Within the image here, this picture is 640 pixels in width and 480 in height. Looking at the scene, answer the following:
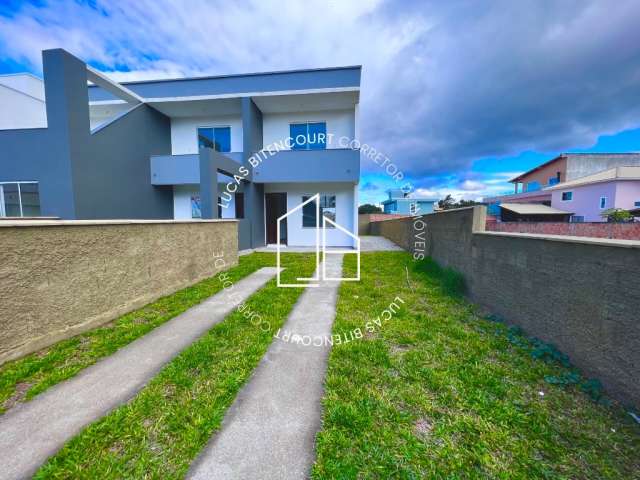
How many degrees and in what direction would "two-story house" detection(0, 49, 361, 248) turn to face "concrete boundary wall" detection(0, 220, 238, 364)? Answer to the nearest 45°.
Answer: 0° — it already faces it

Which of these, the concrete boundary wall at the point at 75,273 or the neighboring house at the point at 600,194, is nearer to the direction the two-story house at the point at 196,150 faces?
the concrete boundary wall

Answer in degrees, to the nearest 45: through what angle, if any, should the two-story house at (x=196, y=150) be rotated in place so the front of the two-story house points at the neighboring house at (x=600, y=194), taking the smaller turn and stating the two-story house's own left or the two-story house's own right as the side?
approximately 90° to the two-story house's own left

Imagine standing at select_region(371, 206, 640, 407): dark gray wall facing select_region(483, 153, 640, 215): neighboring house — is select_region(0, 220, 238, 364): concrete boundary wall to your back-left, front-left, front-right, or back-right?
back-left

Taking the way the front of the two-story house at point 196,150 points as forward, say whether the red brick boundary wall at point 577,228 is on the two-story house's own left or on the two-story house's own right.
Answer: on the two-story house's own left

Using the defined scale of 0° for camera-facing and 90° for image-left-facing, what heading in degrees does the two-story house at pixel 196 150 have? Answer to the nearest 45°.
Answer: approximately 0°

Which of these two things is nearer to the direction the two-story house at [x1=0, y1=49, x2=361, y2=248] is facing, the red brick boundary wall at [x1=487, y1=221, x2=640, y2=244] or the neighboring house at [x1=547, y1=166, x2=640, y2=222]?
the red brick boundary wall

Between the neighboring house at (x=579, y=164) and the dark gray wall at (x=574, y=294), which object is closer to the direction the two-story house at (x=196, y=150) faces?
the dark gray wall

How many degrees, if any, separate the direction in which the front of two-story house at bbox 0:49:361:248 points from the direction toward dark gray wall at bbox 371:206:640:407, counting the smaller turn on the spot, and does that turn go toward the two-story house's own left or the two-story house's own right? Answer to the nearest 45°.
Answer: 0° — it already faces it

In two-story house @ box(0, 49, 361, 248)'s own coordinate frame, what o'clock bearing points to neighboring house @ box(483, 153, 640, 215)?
The neighboring house is roughly at 9 o'clock from the two-story house.
